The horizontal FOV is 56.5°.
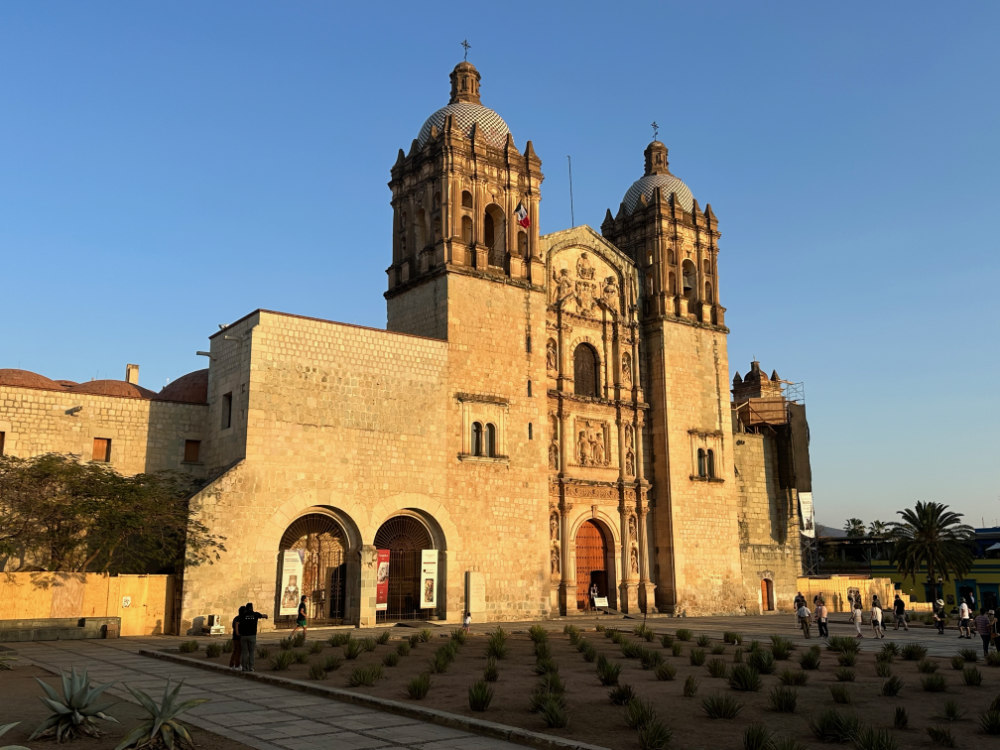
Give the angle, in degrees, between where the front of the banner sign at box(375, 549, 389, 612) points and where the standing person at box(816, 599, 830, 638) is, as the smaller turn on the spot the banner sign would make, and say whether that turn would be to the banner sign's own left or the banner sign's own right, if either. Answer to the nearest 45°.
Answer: approximately 45° to the banner sign's own left

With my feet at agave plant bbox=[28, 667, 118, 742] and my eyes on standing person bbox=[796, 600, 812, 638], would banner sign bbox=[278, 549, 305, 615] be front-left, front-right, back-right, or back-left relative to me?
front-left

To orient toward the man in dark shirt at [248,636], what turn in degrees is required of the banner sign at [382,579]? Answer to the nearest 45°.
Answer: approximately 45° to its right

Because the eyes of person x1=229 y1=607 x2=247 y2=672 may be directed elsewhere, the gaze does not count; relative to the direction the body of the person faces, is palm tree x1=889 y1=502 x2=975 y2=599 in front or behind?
in front

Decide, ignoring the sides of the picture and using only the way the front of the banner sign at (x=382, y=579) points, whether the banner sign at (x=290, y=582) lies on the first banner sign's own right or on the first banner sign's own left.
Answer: on the first banner sign's own right

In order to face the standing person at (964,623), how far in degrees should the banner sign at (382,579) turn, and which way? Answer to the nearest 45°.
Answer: approximately 45° to its left

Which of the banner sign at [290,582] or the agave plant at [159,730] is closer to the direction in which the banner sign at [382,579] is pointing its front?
the agave plant

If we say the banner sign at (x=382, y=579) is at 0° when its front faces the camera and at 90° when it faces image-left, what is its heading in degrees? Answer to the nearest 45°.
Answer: approximately 315°
